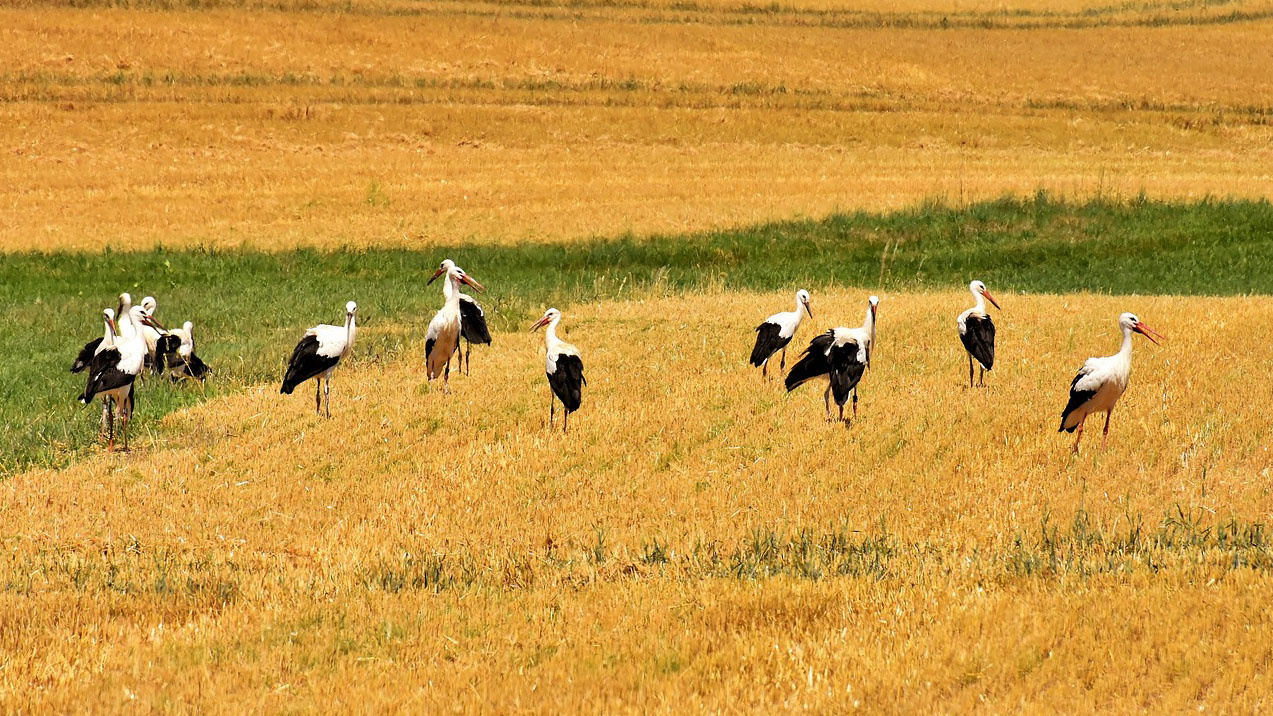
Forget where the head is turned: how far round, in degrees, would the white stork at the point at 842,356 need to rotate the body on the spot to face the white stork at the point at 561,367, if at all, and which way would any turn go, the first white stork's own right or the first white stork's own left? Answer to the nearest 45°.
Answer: approximately 180°

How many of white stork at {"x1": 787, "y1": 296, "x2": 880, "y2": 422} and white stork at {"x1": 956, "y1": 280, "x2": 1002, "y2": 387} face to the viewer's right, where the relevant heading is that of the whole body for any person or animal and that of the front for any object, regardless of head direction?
1

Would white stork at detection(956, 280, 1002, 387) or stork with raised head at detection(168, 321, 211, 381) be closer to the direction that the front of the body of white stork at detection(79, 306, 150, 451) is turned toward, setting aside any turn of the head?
the white stork

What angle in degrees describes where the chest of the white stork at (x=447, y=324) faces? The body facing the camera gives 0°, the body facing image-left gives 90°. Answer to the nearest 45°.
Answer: approximately 315°

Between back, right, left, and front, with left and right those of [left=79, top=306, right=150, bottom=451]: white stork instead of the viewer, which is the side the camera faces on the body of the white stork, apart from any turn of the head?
right

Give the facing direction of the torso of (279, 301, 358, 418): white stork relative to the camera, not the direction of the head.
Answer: to the viewer's right

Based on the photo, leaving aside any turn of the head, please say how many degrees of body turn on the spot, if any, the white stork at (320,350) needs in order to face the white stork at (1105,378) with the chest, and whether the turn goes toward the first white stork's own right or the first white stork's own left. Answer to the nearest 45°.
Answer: approximately 45° to the first white stork's own right
